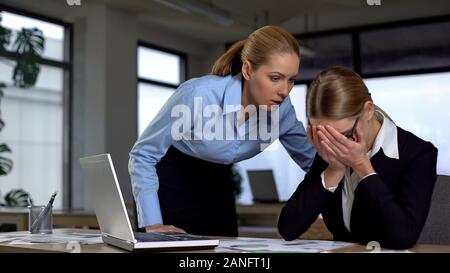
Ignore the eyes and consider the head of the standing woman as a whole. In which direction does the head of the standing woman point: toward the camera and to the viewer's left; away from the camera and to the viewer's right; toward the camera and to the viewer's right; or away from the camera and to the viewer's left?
toward the camera and to the viewer's right

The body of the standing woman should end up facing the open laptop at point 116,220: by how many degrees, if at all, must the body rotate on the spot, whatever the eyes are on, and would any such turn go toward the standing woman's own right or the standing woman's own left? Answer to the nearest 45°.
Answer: approximately 90° to the standing woman's own right

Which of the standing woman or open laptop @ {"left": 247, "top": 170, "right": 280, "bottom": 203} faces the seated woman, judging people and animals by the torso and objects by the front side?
the standing woman

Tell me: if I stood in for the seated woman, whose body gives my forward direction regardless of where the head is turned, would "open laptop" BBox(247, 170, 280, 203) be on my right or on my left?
on my right

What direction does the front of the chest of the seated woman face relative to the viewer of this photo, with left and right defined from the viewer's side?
facing the viewer and to the left of the viewer

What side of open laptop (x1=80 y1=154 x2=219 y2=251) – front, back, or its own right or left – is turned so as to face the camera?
right

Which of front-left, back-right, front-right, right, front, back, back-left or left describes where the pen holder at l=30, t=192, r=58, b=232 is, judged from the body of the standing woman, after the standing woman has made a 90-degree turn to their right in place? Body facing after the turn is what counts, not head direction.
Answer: front-right

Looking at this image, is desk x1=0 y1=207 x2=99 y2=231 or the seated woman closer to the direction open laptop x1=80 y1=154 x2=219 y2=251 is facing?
the seated woman

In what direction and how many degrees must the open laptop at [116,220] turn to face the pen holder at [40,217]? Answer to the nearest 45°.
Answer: approximately 135° to its left

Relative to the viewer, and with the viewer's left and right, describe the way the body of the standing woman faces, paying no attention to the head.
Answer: facing the viewer and to the right of the viewer

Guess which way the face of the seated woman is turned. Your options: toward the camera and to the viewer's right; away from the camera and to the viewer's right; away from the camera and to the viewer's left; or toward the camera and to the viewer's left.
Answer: toward the camera and to the viewer's left

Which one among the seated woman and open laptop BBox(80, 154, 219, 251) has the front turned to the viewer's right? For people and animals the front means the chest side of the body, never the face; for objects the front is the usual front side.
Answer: the open laptop

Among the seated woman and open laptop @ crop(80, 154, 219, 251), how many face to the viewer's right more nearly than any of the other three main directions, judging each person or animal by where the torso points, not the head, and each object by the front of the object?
1

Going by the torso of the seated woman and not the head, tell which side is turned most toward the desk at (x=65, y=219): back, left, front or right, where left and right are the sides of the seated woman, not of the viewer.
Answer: right
